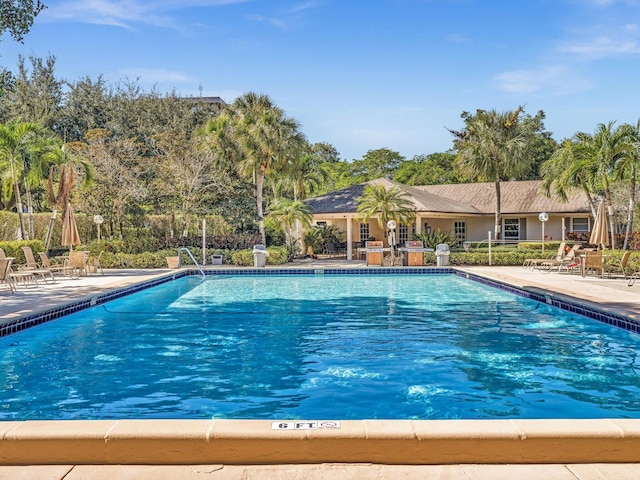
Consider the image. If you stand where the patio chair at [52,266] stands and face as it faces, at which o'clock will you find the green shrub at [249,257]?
The green shrub is roughly at 11 o'clock from the patio chair.

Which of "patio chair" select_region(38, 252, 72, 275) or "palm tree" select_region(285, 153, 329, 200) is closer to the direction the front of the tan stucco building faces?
the patio chair

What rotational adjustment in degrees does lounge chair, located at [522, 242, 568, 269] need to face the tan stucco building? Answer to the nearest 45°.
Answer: approximately 90° to its right

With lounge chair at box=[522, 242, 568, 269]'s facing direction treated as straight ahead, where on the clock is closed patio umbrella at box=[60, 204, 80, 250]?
The closed patio umbrella is roughly at 11 o'clock from the lounge chair.

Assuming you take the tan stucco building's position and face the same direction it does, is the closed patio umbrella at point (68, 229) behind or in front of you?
in front

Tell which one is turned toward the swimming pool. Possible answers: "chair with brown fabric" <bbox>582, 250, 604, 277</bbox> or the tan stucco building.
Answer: the tan stucco building

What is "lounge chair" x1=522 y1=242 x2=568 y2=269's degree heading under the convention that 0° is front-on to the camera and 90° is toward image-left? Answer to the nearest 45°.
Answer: approximately 90°

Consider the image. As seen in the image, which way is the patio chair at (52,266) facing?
to the viewer's right
